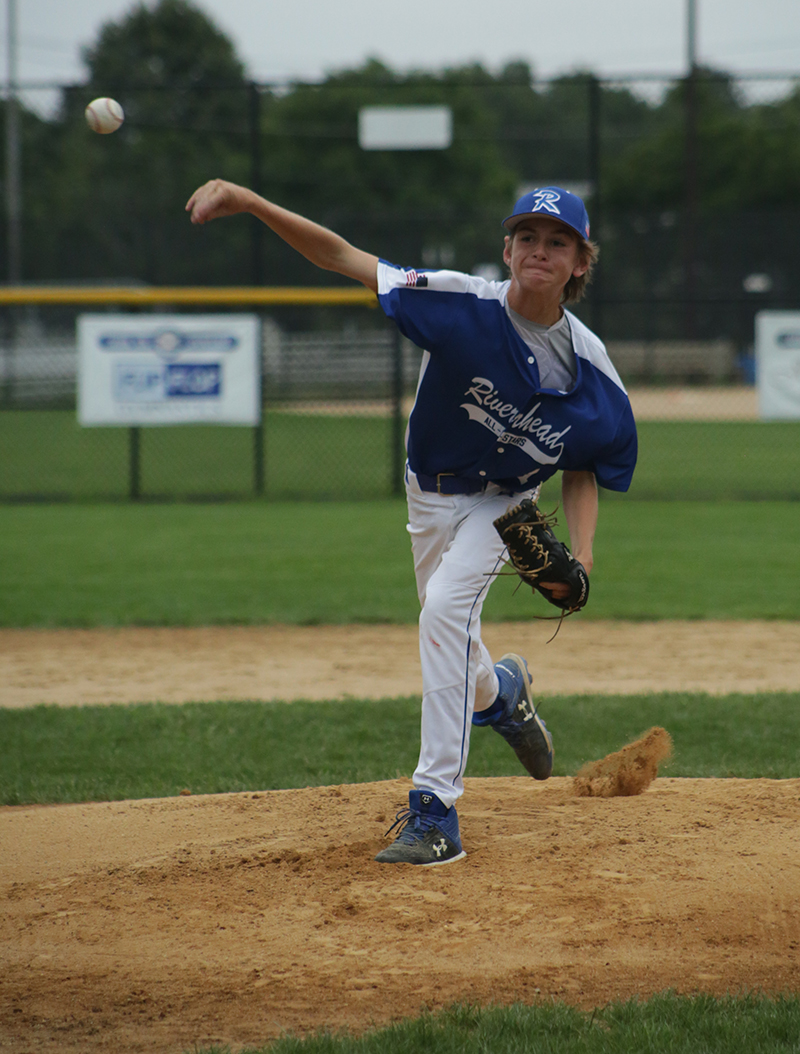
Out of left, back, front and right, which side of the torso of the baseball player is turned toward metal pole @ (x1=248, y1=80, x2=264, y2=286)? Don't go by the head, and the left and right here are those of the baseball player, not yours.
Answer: back

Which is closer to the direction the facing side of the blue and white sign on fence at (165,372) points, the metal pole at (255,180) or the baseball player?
the baseball player

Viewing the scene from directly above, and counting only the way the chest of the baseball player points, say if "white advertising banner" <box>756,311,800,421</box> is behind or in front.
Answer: behind

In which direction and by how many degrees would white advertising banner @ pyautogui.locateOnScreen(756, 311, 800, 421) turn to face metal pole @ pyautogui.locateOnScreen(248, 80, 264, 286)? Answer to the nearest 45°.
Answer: approximately 90° to its right
